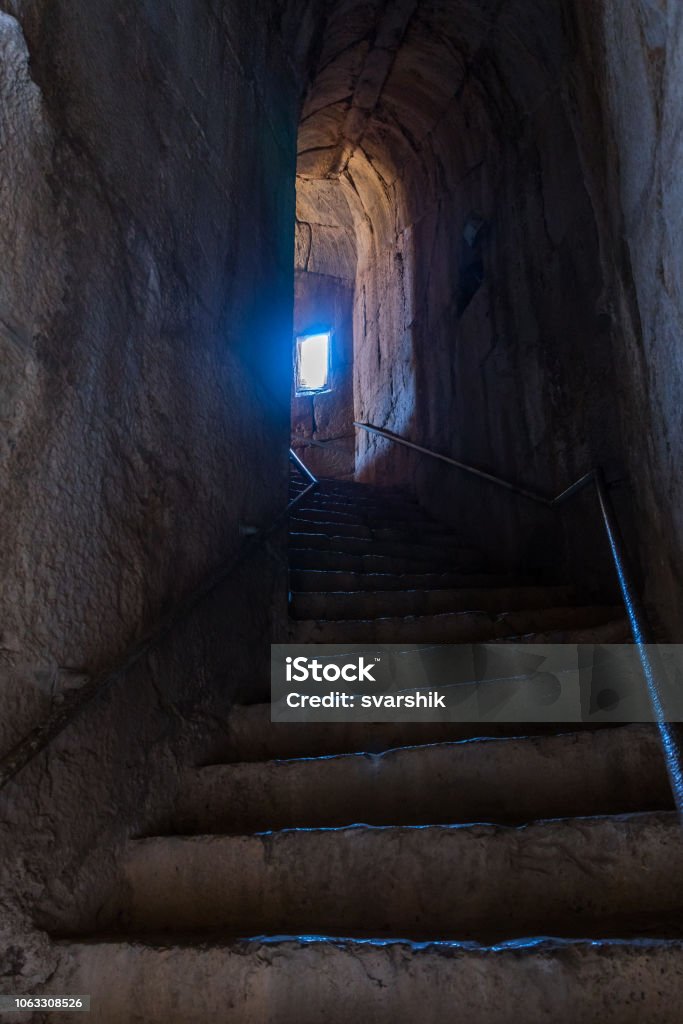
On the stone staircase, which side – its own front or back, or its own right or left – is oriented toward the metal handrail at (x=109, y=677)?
right

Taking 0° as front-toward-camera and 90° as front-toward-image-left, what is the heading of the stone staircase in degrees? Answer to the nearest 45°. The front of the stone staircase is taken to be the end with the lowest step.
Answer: approximately 0°

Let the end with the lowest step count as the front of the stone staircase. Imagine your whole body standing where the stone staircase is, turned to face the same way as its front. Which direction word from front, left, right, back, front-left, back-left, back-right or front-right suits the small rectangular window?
back

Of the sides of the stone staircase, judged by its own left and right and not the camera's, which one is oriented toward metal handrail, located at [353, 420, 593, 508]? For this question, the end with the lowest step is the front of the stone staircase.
back
